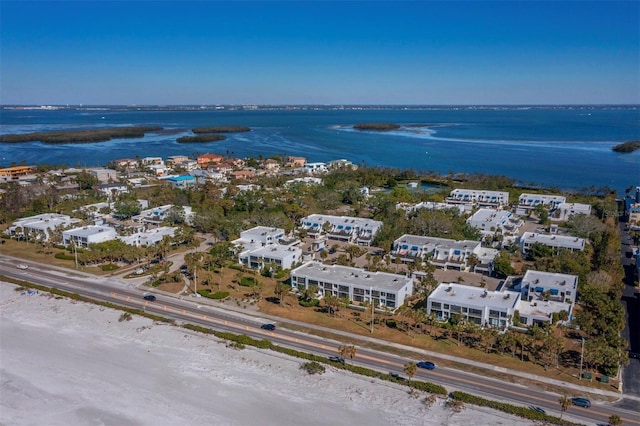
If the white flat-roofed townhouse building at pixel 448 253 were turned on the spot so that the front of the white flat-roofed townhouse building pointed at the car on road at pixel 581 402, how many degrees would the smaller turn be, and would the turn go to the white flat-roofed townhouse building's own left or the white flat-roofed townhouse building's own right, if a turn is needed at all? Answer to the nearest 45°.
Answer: approximately 45° to the white flat-roofed townhouse building's own left

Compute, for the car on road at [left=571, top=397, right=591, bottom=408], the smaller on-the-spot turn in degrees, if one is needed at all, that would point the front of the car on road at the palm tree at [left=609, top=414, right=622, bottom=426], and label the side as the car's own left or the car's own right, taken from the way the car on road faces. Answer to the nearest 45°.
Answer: approximately 180°

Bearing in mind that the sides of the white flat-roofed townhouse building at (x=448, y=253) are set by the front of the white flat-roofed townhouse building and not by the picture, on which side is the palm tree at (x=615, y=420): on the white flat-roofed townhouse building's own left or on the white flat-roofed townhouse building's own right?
on the white flat-roofed townhouse building's own left

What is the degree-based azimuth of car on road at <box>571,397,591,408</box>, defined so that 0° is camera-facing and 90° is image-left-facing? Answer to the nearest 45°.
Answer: approximately 135°

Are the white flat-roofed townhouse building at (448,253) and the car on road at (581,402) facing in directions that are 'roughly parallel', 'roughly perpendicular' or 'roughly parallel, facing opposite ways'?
roughly perpendicular

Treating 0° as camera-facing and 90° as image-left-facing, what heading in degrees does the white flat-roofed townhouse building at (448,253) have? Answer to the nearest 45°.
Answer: approximately 45°
